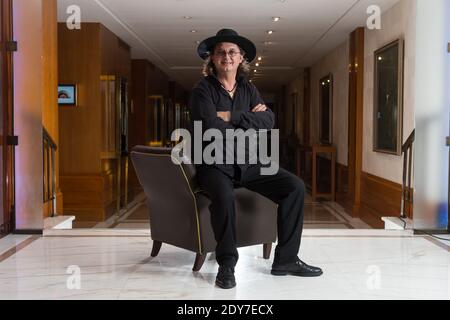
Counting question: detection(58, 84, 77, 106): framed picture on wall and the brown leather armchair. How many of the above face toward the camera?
1

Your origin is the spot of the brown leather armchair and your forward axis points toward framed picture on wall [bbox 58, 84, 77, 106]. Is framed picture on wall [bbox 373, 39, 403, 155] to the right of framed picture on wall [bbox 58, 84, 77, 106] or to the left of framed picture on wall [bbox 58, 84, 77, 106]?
right

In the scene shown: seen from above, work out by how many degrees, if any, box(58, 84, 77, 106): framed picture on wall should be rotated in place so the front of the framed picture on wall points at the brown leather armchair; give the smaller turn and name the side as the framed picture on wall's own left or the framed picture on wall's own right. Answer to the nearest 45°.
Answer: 0° — it already faces it

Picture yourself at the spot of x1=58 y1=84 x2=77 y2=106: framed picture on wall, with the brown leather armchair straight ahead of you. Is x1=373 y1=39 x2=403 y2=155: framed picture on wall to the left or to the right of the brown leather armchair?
left
